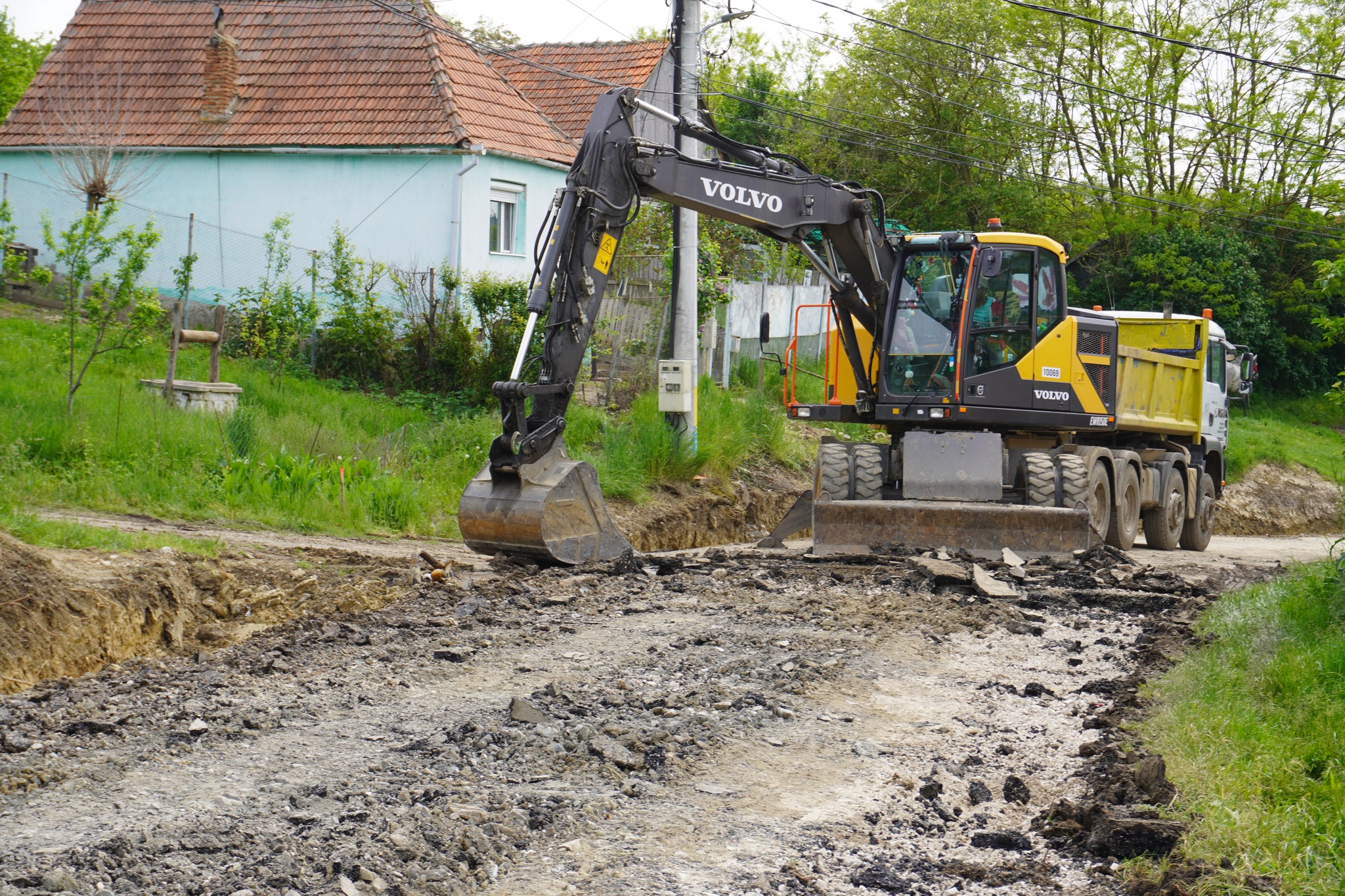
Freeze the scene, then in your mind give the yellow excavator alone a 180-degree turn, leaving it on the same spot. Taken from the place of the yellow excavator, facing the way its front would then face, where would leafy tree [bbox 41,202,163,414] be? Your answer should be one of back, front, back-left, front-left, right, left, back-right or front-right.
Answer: back-left

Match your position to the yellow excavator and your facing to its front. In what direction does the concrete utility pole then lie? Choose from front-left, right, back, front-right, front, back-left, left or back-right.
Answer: right

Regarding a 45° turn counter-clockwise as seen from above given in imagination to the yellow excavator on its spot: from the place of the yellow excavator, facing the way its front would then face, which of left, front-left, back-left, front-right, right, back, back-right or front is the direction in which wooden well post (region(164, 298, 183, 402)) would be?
right

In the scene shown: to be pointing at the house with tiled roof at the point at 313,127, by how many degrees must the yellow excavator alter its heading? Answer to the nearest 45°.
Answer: approximately 90° to its right

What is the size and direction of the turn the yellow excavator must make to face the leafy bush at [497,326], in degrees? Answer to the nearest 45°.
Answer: approximately 90° to its right

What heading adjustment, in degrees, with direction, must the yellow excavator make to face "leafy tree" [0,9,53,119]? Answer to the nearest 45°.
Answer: approximately 90° to its right

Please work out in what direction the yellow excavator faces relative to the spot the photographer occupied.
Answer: facing the viewer and to the left of the viewer
